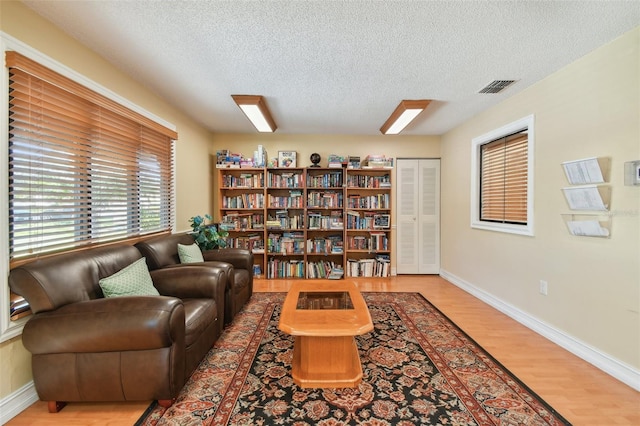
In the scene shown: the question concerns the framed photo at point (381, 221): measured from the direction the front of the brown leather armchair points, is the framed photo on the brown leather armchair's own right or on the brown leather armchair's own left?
on the brown leather armchair's own left

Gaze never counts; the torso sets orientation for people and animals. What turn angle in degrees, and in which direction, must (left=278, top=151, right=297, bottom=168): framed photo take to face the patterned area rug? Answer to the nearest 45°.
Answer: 0° — it already faces it

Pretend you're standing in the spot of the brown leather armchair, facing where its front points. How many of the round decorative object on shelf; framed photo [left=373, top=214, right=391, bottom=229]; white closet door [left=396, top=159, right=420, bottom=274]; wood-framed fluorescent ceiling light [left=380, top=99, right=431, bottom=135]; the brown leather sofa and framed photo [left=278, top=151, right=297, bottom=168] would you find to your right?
1

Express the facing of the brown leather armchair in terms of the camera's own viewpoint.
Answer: facing the viewer and to the right of the viewer

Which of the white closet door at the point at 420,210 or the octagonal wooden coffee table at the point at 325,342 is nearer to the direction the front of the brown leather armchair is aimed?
the octagonal wooden coffee table

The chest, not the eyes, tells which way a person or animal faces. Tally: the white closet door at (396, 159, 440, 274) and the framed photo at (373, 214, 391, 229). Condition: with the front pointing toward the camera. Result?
2

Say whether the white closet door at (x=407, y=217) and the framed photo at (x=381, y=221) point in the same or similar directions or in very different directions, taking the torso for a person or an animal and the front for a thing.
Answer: same or similar directions

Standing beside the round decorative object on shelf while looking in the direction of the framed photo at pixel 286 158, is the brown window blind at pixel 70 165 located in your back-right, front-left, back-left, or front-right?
front-left

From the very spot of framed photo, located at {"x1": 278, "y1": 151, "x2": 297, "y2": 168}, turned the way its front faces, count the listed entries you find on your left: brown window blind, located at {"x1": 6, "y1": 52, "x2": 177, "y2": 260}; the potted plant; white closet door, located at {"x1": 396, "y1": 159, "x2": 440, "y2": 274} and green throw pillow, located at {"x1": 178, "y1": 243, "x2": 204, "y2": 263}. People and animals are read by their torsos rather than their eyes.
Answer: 1

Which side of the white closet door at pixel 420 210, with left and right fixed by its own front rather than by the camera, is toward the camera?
front

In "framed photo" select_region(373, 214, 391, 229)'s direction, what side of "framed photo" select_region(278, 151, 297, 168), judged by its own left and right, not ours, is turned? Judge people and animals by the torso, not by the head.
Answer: left

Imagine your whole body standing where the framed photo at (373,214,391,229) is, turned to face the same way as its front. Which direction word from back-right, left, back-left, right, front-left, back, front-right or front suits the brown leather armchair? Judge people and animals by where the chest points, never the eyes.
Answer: front-right

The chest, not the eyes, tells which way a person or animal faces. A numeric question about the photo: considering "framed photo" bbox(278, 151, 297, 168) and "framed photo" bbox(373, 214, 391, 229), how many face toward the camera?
2

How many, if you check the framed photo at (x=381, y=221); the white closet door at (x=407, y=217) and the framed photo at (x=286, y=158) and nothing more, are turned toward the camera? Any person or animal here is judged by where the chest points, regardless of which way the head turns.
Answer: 3

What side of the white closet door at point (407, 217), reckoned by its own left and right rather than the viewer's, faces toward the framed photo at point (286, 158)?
right

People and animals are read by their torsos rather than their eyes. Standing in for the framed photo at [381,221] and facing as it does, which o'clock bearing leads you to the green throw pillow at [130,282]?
The green throw pillow is roughly at 1 o'clock from the framed photo.

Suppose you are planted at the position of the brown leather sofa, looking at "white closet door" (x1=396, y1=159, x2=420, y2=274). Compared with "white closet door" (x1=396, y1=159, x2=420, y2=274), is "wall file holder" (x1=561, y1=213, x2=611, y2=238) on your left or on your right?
right

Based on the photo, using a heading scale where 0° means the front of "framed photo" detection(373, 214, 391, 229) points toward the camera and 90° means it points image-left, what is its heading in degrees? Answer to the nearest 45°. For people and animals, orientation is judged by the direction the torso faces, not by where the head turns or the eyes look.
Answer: approximately 0°
